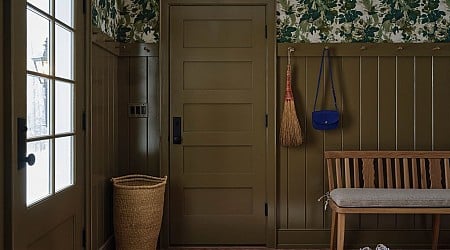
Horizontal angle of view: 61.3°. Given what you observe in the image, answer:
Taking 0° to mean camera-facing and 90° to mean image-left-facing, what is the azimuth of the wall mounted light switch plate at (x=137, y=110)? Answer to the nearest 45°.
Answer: approximately 0°

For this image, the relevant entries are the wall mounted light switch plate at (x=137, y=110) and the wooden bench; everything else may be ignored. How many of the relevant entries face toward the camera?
2

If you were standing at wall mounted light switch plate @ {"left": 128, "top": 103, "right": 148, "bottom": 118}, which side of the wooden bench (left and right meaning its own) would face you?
right

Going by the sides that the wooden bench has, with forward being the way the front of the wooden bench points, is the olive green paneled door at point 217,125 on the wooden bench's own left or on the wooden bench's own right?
on the wooden bench's own right

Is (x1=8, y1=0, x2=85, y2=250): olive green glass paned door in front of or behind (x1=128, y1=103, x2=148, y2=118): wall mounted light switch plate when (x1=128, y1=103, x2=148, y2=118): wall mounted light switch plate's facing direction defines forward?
in front

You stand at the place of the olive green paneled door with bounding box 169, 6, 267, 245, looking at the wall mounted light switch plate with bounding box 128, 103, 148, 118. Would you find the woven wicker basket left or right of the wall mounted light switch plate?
left

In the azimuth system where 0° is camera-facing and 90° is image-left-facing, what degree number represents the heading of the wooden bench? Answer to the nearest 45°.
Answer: approximately 0°

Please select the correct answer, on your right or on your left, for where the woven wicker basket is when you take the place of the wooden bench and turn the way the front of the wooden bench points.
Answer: on your right

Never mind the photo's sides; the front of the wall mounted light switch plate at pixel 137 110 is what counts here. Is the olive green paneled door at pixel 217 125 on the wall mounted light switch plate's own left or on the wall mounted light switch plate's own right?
on the wall mounted light switch plate's own left

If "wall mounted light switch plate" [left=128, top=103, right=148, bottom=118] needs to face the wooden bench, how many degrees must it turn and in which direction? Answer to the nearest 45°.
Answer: approximately 90° to its left

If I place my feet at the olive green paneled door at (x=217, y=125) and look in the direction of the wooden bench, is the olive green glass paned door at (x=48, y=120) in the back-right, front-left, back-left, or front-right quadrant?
back-right

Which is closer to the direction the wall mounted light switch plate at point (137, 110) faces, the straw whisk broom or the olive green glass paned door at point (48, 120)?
the olive green glass paned door

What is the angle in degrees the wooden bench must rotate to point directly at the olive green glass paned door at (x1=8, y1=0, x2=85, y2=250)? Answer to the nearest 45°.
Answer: approximately 45° to its right
